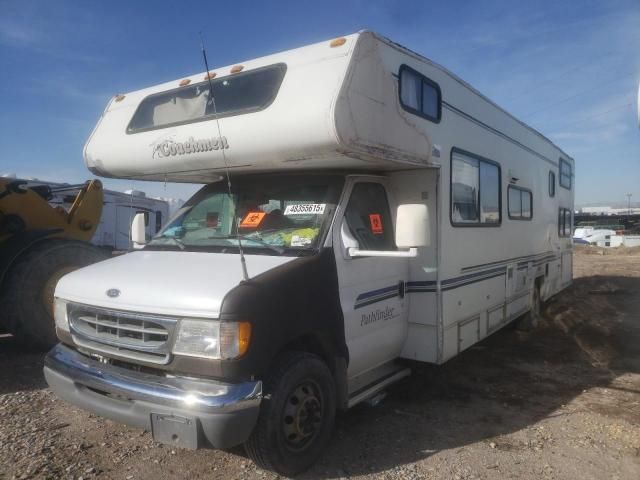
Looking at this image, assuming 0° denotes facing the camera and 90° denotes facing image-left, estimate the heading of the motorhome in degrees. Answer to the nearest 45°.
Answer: approximately 45°

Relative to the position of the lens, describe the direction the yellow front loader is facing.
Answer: facing to the right of the viewer

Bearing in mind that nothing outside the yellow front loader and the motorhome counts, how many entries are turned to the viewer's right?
1

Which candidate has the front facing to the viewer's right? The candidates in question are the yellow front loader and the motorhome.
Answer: the yellow front loader

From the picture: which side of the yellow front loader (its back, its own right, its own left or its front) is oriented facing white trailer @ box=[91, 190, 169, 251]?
left

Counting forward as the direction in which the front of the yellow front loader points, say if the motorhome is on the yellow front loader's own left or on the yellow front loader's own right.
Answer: on the yellow front loader's own right

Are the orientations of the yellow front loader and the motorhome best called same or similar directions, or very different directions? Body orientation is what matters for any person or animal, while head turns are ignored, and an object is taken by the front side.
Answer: very different directions

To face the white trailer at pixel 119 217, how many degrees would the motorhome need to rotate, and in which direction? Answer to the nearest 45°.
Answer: approximately 90° to its right

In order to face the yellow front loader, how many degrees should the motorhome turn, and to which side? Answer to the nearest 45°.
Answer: approximately 90° to its right
